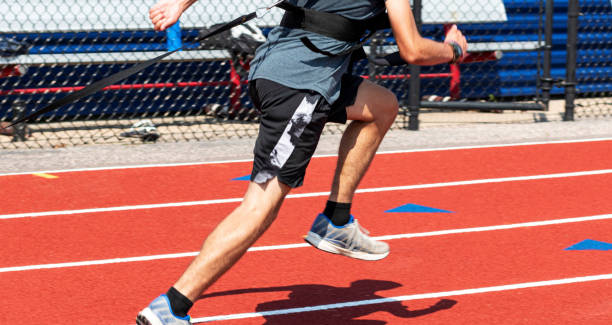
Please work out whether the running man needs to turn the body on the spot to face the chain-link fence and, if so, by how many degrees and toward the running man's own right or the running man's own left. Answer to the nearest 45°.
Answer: approximately 90° to the running man's own left

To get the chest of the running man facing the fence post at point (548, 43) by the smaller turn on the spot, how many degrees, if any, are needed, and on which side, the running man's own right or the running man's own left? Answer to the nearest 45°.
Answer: approximately 45° to the running man's own left

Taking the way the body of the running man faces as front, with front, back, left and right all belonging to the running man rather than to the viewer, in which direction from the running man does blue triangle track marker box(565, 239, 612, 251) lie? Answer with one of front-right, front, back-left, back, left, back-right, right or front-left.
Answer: front-left

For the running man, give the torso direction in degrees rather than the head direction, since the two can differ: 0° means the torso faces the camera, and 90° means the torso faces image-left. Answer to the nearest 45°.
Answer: approximately 270°

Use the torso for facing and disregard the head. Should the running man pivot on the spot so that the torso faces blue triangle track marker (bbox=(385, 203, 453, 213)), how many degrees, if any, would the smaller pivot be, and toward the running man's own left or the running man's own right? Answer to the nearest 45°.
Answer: approximately 90° to the running man's own left

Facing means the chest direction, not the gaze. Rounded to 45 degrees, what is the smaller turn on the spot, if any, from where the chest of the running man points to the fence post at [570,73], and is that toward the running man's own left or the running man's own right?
approximately 45° to the running man's own left

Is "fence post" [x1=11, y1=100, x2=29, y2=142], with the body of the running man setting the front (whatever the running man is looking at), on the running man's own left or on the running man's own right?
on the running man's own left
